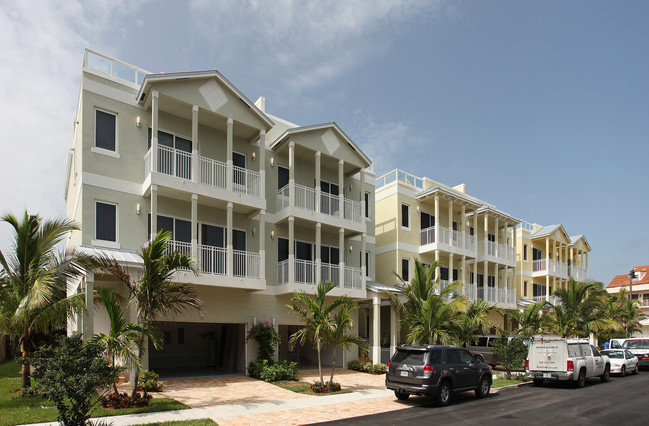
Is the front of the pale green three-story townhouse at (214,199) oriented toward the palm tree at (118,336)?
no

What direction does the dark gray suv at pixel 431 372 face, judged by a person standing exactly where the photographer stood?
facing away from the viewer and to the right of the viewer

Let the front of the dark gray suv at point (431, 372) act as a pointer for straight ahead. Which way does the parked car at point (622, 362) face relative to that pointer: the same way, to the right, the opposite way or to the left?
the same way

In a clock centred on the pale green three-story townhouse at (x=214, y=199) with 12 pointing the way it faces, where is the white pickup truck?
The white pickup truck is roughly at 11 o'clock from the pale green three-story townhouse.

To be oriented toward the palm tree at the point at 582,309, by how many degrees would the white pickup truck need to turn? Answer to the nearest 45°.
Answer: approximately 45° to its left

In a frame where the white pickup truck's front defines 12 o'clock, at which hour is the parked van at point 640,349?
The parked van is roughly at 11 o'clock from the white pickup truck.

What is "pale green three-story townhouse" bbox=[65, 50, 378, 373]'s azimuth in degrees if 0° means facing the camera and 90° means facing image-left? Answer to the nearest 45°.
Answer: approximately 315°

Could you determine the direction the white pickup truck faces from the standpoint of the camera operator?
facing away from the viewer and to the right of the viewer

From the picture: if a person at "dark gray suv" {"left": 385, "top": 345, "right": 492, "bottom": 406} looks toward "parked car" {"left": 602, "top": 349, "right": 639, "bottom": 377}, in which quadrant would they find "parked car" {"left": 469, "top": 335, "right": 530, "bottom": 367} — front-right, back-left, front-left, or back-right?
front-left

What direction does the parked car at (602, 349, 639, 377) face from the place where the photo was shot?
facing away from the viewer and to the right of the viewer

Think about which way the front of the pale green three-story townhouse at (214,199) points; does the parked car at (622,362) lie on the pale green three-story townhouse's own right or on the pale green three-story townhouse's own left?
on the pale green three-story townhouse's own left

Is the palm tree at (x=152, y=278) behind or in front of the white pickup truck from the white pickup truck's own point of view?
behind

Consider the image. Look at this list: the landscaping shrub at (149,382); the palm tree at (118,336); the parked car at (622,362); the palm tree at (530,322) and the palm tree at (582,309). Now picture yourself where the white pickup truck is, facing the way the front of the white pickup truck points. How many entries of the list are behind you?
2
